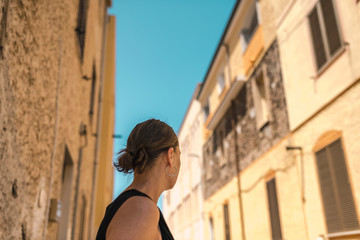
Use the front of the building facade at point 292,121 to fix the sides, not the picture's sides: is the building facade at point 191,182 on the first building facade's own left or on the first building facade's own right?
on the first building facade's own right

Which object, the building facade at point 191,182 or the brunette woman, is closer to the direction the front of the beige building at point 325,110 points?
the brunette woman

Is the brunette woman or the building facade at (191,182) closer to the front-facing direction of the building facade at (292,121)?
the brunette woman

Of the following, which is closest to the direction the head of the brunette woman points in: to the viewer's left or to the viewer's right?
to the viewer's right

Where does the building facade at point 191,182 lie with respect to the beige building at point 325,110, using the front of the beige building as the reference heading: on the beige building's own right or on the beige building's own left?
on the beige building's own right

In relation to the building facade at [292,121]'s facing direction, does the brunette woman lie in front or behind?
in front

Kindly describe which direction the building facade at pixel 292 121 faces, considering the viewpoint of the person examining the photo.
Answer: facing the viewer and to the left of the viewer
